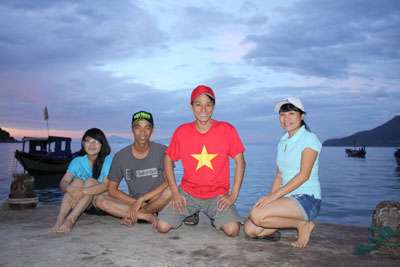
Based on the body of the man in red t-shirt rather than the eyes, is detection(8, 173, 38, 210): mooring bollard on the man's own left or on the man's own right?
on the man's own right

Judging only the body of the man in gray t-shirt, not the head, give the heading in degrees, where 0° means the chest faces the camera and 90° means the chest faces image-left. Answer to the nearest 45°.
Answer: approximately 0°

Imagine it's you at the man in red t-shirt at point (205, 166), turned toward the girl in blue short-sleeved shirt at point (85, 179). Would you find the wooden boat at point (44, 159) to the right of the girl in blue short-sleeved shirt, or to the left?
right

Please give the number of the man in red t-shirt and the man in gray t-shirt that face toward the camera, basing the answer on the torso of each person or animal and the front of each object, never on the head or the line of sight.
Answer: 2

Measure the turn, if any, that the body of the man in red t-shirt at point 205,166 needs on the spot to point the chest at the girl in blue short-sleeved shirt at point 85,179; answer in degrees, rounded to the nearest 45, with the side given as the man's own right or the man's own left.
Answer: approximately 90° to the man's own right

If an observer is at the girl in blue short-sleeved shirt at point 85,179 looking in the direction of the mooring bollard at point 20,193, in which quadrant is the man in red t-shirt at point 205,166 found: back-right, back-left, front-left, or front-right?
back-right

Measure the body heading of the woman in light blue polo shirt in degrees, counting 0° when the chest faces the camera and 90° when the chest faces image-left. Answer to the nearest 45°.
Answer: approximately 45°
